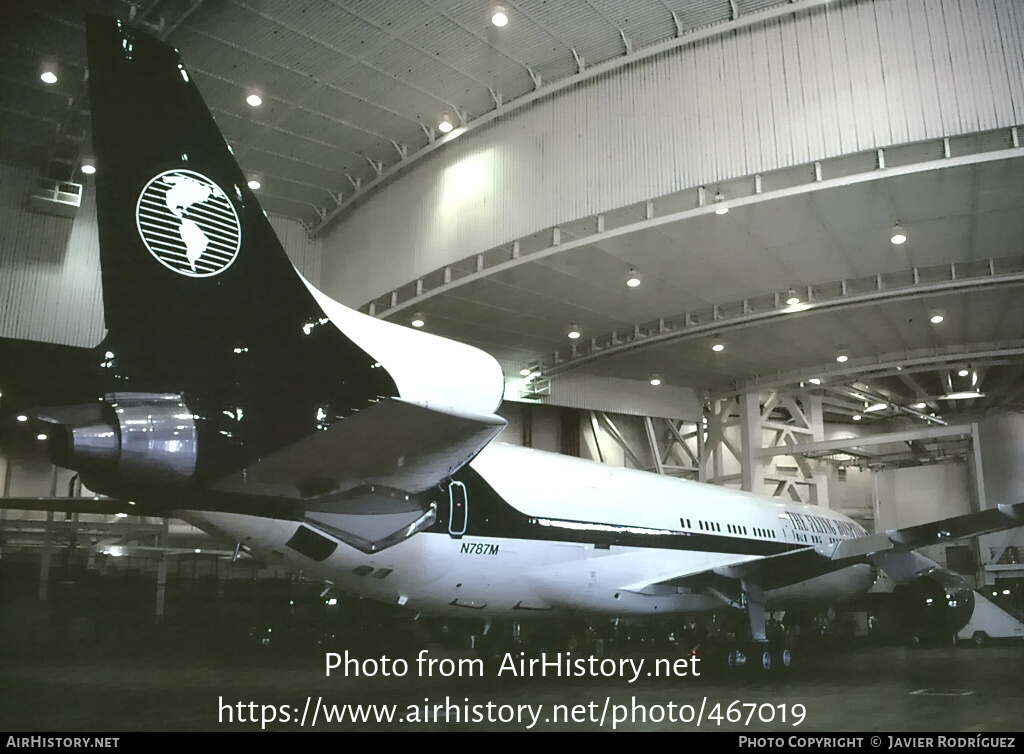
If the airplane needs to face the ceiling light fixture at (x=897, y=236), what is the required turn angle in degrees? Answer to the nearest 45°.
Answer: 0° — it already faces it

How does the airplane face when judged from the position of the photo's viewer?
facing away from the viewer and to the right of the viewer
